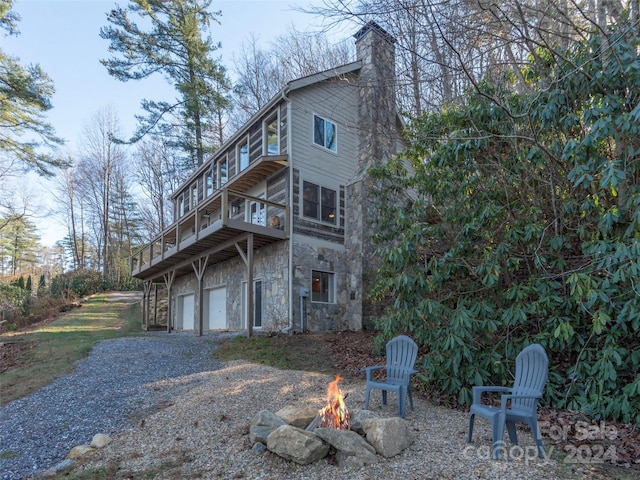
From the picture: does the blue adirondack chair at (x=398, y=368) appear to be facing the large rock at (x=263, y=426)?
yes

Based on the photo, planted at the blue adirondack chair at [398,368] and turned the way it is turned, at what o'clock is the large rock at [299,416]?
The large rock is roughly at 12 o'clock from the blue adirondack chair.

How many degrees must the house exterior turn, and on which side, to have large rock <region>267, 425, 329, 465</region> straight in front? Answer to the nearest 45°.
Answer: approximately 45° to its left

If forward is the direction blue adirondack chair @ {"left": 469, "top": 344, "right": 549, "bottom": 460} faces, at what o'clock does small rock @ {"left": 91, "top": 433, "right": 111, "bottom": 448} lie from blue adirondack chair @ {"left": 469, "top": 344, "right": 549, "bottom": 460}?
The small rock is roughly at 1 o'clock from the blue adirondack chair.

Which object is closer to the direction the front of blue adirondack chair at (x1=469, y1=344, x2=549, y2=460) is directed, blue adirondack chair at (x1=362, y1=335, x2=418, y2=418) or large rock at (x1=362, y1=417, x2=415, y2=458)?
the large rock

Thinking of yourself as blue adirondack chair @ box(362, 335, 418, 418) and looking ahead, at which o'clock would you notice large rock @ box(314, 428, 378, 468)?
The large rock is roughly at 11 o'clock from the blue adirondack chair.

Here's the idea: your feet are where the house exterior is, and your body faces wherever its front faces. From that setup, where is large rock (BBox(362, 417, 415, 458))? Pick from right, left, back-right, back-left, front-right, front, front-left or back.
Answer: front-left

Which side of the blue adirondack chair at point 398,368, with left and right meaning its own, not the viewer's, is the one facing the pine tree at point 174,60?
right

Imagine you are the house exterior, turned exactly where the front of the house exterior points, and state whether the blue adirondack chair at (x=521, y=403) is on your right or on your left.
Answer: on your left

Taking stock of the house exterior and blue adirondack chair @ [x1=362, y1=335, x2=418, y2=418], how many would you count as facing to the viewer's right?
0

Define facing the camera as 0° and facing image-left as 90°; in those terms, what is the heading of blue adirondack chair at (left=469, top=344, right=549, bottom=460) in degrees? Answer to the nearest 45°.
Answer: approximately 45°
